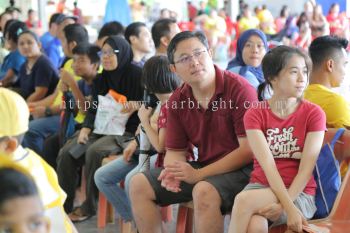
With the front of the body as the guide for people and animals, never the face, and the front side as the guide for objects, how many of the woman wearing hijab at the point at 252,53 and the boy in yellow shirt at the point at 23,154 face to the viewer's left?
1

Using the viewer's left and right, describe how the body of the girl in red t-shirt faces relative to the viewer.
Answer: facing the viewer

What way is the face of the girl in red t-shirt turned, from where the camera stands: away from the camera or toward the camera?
toward the camera

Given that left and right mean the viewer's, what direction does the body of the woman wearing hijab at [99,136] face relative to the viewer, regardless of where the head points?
facing the viewer and to the left of the viewer

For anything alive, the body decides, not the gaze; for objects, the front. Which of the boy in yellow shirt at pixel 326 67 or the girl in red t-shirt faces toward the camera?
the girl in red t-shirt

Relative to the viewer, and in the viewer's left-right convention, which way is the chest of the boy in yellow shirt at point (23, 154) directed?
facing to the left of the viewer
